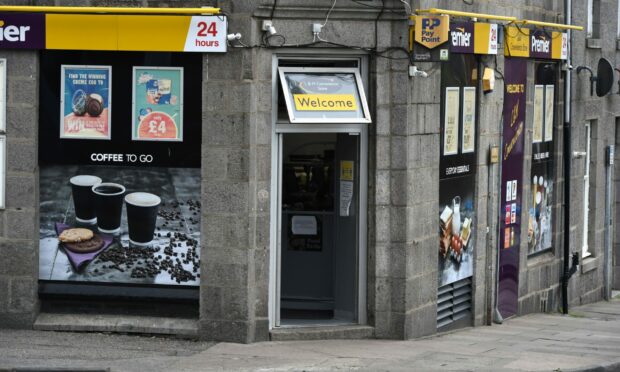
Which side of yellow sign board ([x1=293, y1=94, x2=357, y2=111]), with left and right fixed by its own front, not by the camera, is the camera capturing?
front

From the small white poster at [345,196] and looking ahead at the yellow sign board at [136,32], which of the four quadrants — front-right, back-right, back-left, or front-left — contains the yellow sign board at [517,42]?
back-right

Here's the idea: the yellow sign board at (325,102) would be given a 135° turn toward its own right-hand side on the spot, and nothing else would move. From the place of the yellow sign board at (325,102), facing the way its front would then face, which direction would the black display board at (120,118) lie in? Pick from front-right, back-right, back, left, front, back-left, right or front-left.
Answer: front-left

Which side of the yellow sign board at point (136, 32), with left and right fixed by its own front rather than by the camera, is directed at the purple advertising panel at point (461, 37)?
left

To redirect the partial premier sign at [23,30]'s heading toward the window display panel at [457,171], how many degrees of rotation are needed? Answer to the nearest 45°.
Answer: approximately 90° to its left

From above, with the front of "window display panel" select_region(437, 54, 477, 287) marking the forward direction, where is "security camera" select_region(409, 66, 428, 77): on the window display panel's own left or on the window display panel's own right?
on the window display panel's own right

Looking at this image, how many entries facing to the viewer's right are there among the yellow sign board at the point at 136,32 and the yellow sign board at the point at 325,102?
0

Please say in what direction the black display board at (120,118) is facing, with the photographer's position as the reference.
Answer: facing the viewer

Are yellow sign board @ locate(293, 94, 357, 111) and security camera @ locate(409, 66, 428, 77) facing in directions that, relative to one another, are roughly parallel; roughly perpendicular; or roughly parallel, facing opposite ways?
roughly perpendicular

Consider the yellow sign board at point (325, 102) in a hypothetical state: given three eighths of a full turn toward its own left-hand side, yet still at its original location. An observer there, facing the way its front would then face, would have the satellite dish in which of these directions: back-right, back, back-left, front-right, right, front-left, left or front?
front

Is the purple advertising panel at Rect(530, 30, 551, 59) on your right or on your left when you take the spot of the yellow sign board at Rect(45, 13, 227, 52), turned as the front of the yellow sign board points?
on your left

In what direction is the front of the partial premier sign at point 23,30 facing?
toward the camera

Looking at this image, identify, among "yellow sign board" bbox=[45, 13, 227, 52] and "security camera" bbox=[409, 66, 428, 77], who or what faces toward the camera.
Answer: the yellow sign board

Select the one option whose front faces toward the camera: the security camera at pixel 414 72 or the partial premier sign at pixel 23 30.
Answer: the partial premier sign
